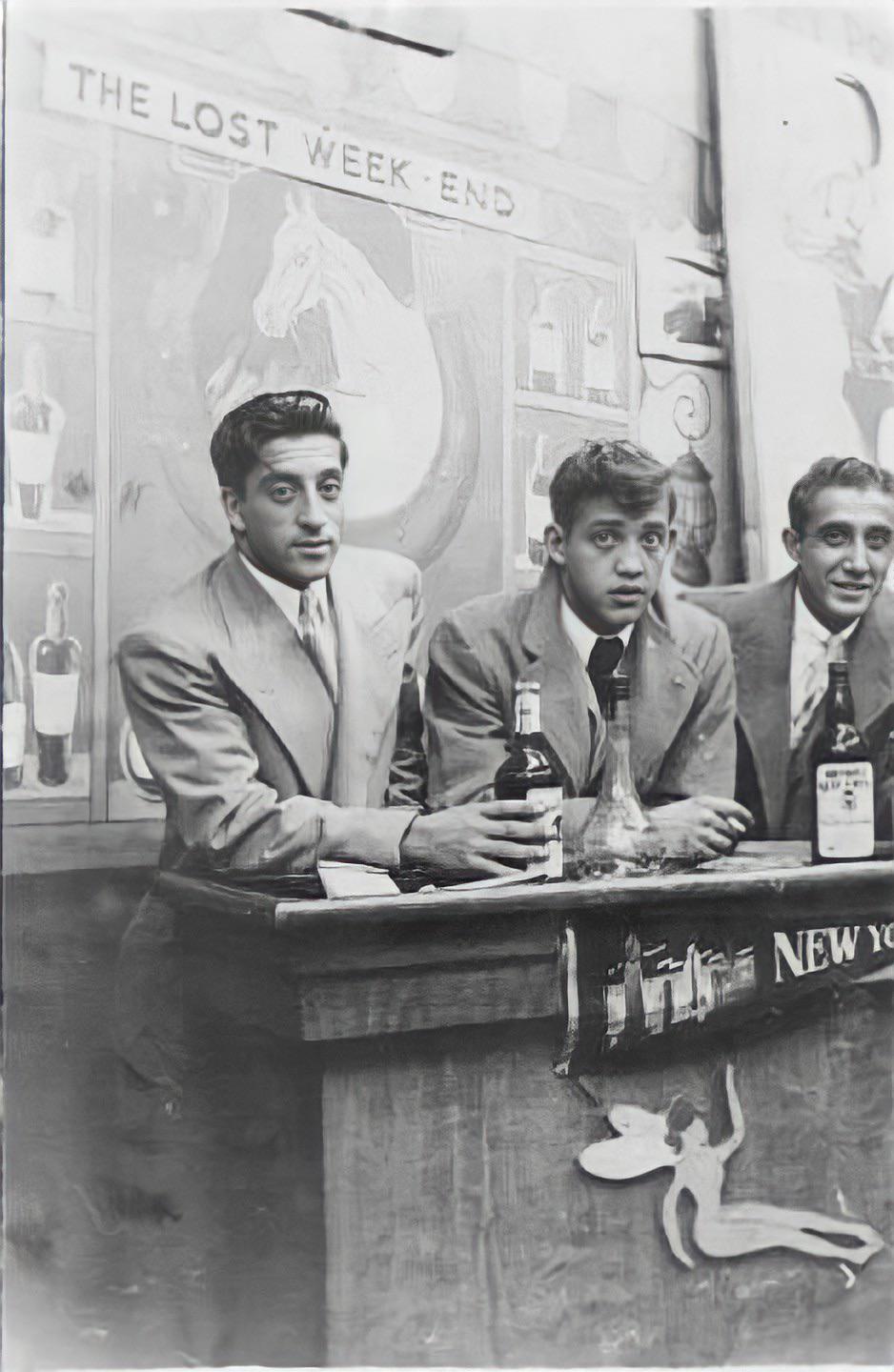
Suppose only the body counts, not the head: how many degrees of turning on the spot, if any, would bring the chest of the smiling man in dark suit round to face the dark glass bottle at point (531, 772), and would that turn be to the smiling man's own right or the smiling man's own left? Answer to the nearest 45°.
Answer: approximately 45° to the smiling man's own right

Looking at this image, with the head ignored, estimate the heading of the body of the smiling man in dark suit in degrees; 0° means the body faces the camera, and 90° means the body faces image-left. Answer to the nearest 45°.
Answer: approximately 0°

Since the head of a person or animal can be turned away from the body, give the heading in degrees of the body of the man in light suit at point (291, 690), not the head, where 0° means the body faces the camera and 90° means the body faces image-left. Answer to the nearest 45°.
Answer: approximately 315°

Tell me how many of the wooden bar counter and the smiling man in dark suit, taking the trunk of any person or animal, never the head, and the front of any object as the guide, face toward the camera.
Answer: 2
